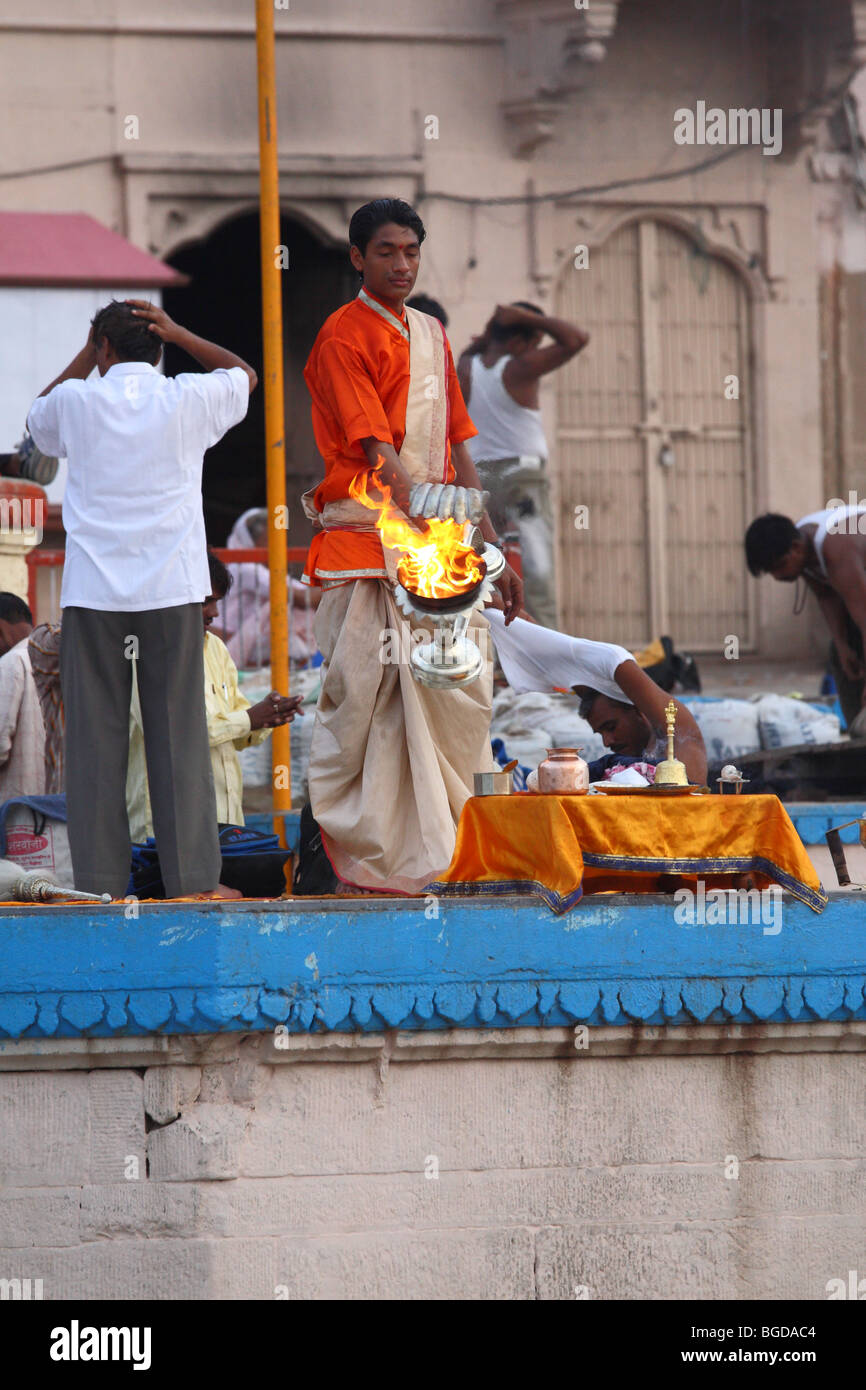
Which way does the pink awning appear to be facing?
toward the camera

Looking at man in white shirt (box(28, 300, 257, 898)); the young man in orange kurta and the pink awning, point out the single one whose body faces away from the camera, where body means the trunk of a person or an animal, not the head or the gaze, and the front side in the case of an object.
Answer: the man in white shirt

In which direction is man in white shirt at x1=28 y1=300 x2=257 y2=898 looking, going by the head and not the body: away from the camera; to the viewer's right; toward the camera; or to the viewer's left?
away from the camera

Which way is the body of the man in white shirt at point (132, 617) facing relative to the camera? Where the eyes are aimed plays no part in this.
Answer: away from the camera

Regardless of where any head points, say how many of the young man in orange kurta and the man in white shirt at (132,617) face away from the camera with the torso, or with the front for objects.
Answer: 1

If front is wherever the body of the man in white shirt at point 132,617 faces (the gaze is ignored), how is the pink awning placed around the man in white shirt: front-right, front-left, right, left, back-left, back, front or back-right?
front

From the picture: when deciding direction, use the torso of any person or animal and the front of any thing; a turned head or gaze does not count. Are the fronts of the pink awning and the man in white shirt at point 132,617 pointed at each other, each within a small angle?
yes

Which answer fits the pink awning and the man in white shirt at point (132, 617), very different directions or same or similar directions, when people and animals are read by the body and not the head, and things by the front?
very different directions

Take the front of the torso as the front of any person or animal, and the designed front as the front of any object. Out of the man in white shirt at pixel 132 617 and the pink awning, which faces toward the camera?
the pink awning

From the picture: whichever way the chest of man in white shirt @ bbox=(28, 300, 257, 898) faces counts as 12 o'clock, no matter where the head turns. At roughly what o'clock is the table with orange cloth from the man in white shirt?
The table with orange cloth is roughly at 4 o'clock from the man in white shirt.

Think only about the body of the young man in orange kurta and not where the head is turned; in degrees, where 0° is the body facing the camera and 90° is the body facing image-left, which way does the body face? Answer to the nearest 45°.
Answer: approximately 315°

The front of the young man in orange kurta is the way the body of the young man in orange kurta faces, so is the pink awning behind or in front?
behind
